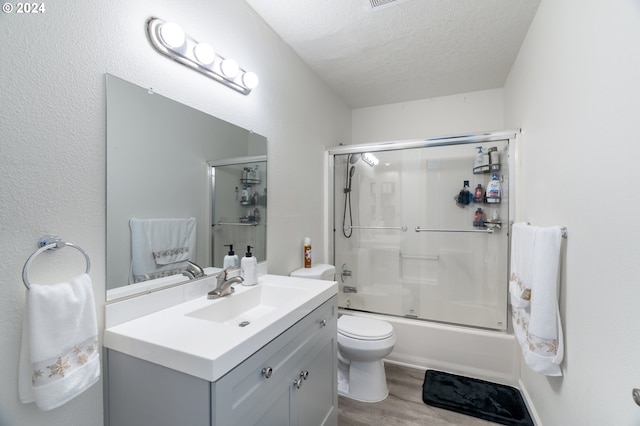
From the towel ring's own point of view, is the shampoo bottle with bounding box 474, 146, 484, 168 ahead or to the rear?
ahead

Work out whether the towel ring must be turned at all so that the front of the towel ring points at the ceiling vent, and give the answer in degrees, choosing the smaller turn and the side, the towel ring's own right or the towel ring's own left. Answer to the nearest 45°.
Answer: approximately 45° to the towel ring's own left

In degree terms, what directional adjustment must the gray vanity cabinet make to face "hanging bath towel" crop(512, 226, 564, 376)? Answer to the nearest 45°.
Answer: approximately 45° to its left

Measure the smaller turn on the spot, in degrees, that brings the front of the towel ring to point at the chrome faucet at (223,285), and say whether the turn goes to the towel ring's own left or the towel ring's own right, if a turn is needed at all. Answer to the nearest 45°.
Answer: approximately 45° to the towel ring's own left

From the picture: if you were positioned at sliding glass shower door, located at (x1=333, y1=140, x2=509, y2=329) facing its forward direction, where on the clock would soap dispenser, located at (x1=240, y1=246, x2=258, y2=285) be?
The soap dispenser is roughly at 1 o'clock from the sliding glass shower door.

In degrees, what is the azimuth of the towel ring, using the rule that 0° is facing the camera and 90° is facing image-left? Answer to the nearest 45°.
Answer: approximately 315°

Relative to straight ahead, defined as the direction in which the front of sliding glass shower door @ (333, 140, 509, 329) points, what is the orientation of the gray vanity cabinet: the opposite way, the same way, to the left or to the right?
to the left

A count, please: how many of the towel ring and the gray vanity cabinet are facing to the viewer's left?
0

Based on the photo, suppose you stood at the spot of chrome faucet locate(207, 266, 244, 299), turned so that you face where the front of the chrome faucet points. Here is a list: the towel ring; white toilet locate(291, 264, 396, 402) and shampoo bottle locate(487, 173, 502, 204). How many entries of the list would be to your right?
1

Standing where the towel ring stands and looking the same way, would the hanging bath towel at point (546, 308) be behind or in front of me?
in front

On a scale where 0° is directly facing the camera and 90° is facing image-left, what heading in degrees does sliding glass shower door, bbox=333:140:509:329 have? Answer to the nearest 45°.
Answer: approximately 0°

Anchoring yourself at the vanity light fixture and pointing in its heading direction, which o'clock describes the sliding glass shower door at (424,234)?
The sliding glass shower door is roughly at 10 o'clock from the vanity light fixture.

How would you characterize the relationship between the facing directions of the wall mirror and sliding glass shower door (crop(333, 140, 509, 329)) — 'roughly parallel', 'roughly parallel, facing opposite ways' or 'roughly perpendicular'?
roughly perpendicular
